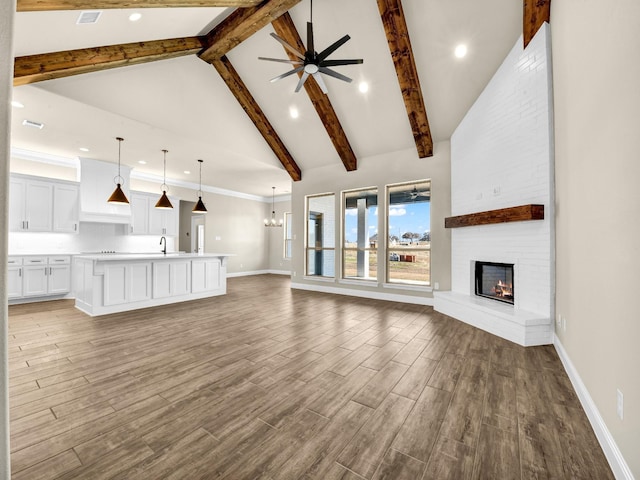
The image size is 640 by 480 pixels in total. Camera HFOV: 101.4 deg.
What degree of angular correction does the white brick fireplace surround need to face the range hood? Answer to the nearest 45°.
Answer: approximately 45° to its right

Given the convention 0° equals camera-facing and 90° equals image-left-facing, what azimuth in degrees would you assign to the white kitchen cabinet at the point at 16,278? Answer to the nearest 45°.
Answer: approximately 0°

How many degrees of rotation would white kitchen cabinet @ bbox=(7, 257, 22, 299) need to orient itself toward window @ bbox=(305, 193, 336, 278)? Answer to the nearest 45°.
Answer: approximately 45° to its left

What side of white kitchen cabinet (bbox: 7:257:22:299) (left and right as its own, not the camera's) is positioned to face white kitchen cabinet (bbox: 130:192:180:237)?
left

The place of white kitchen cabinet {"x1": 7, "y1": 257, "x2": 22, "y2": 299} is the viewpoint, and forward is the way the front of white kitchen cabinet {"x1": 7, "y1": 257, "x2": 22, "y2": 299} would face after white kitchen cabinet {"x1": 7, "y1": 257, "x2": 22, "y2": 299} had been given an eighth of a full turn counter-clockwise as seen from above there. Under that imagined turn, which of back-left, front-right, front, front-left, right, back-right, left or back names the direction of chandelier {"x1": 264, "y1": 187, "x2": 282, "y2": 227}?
front-left

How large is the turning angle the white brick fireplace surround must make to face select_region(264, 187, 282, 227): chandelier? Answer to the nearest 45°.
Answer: approximately 90° to its right

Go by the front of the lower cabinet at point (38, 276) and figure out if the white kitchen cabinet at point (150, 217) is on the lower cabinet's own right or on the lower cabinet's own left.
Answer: on the lower cabinet's own left
